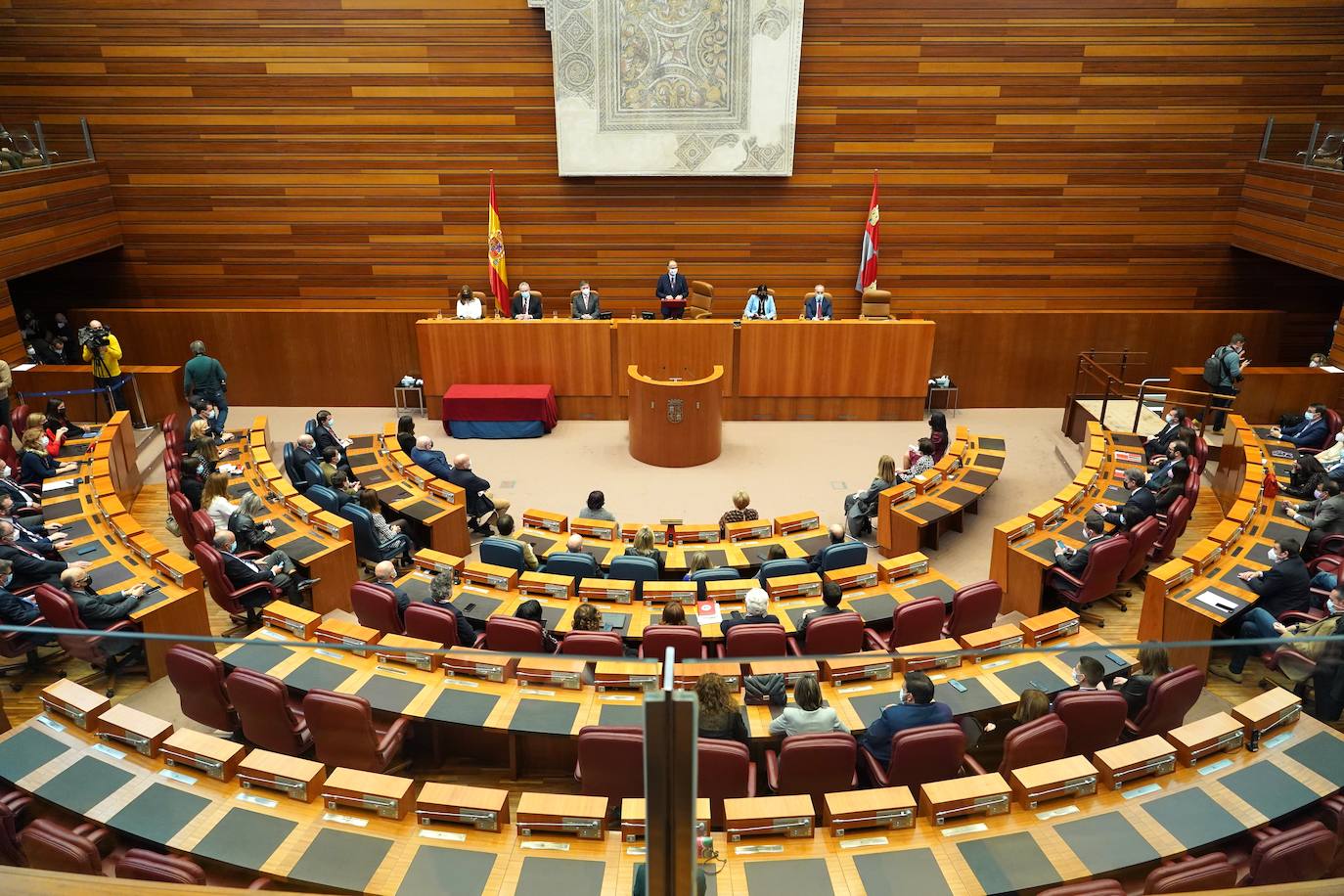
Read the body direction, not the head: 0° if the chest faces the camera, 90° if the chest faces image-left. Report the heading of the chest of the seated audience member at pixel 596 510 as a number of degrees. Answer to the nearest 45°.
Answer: approximately 180°

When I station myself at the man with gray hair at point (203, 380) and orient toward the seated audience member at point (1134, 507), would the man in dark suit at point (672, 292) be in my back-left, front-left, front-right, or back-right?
front-left

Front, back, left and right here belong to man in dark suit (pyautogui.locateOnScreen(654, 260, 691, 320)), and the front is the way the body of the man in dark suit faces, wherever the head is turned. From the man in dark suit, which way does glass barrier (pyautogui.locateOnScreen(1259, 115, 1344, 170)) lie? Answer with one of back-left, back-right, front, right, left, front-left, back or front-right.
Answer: left

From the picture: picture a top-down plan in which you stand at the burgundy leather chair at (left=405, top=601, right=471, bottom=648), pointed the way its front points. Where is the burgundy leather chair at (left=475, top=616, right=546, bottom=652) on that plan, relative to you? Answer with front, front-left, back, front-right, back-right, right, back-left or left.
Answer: right

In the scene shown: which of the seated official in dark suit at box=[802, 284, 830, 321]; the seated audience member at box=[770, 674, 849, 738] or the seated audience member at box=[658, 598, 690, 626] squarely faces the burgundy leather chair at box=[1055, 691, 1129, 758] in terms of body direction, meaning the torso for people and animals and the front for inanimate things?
the seated official in dark suit

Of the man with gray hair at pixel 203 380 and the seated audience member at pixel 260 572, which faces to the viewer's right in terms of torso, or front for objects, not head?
the seated audience member

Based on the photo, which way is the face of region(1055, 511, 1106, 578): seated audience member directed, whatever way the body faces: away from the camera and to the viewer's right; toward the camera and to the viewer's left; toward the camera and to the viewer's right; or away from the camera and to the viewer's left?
away from the camera and to the viewer's left

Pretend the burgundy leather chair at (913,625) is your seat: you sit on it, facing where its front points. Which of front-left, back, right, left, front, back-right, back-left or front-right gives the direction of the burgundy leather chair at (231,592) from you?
front-left

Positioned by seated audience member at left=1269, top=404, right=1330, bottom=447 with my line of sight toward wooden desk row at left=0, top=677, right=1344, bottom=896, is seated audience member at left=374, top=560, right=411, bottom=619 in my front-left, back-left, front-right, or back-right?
front-right

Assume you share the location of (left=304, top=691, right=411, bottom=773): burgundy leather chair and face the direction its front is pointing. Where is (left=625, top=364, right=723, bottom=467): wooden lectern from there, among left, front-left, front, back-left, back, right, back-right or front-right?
front

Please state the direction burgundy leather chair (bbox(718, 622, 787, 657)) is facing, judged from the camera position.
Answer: facing away from the viewer

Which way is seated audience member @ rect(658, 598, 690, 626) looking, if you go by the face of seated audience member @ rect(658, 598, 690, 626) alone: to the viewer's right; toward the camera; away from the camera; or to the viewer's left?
away from the camera

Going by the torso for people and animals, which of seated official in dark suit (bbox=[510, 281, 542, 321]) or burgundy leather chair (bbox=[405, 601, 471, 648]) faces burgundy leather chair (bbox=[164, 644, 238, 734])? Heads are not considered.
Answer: the seated official in dark suit

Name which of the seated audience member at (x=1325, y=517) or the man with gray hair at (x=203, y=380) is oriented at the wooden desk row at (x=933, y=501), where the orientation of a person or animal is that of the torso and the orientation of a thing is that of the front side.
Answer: the seated audience member

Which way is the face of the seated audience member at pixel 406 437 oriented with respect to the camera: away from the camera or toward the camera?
away from the camera

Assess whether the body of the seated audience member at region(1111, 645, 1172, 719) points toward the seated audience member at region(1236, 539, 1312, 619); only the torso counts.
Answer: no

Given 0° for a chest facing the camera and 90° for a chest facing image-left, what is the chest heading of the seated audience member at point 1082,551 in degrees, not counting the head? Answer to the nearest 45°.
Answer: approximately 135°

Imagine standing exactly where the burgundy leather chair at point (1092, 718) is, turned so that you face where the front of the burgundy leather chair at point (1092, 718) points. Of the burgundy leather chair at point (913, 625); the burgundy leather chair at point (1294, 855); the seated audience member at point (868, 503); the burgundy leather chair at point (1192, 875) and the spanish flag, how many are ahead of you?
3

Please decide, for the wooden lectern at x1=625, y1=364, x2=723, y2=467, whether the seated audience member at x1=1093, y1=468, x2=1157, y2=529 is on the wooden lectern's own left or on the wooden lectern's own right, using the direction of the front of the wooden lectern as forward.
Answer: on the wooden lectern's own left

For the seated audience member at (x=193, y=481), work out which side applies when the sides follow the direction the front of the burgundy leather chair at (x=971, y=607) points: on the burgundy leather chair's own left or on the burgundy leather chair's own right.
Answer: on the burgundy leather chair's own left

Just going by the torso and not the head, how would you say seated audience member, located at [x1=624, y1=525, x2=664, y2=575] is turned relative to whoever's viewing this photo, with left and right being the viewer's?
facing away from the viewer

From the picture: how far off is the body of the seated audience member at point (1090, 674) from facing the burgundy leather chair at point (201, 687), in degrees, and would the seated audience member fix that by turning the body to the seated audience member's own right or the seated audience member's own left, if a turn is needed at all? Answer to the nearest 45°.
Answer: approximately 90° to the seated audience member's own left

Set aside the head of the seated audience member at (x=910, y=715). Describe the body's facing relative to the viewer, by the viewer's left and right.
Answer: facing away from the viewer and to the left of the viewer
